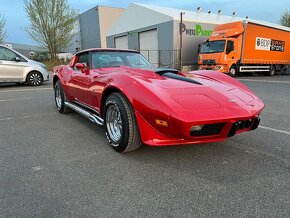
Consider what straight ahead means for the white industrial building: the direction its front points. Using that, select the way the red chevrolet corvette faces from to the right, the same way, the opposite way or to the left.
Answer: to the left

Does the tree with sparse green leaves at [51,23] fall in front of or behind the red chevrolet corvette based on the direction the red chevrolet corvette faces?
behind

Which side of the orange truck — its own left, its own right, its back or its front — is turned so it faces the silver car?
front

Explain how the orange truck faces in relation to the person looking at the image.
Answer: facing the viewer and to the left of the viewer

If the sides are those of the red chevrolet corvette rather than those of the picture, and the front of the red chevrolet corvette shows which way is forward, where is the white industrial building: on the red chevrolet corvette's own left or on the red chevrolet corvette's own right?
on the red chevrolet corvette's own left

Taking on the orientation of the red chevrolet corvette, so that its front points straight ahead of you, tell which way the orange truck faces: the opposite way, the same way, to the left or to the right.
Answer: to the right

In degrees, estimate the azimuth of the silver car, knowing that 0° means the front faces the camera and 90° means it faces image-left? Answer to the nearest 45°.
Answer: approximately 270°

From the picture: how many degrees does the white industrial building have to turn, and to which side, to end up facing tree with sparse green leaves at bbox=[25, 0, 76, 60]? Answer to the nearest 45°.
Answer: approximately 45° to its right

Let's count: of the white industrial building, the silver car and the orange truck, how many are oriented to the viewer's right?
1

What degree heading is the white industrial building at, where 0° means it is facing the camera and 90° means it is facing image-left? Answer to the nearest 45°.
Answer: approximately 45°

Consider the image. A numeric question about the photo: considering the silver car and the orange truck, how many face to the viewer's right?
1
